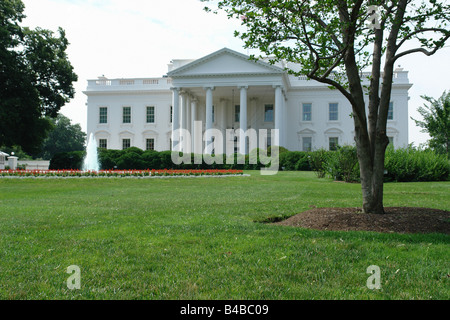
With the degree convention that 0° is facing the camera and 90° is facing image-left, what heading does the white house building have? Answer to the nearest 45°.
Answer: approximately 0°

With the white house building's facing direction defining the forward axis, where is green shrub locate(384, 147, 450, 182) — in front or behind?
in front

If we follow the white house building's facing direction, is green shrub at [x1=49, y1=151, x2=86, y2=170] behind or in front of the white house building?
in front

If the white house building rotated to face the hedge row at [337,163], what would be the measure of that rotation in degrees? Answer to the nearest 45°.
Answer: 0° — it already faces it

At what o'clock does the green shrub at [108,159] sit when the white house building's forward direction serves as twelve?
The green shrub is roughly at 1 o'clock from the white house building.

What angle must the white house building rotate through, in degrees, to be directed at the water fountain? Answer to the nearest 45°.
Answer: approximately 45° to its right

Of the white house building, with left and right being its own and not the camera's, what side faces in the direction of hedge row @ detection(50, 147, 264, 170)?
front
